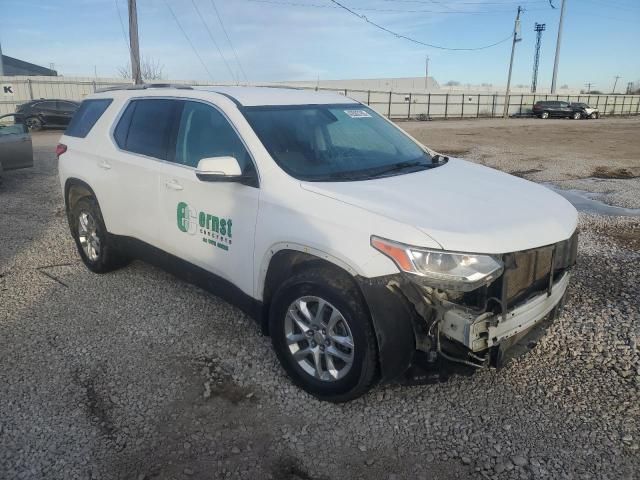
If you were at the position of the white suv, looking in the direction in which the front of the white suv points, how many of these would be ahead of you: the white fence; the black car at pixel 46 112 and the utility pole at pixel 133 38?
0

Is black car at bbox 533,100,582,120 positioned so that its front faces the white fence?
no

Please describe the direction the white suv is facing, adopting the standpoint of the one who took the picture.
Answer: facing the viewer and to the right of the viewer

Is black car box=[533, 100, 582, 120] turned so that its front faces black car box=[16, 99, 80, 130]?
no

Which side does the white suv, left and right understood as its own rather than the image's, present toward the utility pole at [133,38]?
back

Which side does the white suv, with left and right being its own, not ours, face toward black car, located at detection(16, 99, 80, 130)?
back

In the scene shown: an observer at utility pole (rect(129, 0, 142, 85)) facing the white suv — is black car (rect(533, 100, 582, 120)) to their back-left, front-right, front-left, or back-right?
back-left

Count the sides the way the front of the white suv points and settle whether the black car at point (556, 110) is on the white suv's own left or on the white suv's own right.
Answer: on the white suv's own left

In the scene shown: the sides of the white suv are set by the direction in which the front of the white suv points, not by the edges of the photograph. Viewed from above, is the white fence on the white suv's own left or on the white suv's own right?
on the white suv's own left
